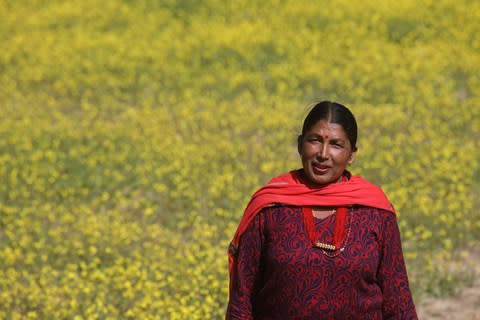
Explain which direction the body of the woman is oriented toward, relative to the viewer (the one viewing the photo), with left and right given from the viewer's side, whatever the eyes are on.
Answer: facing the viewer
